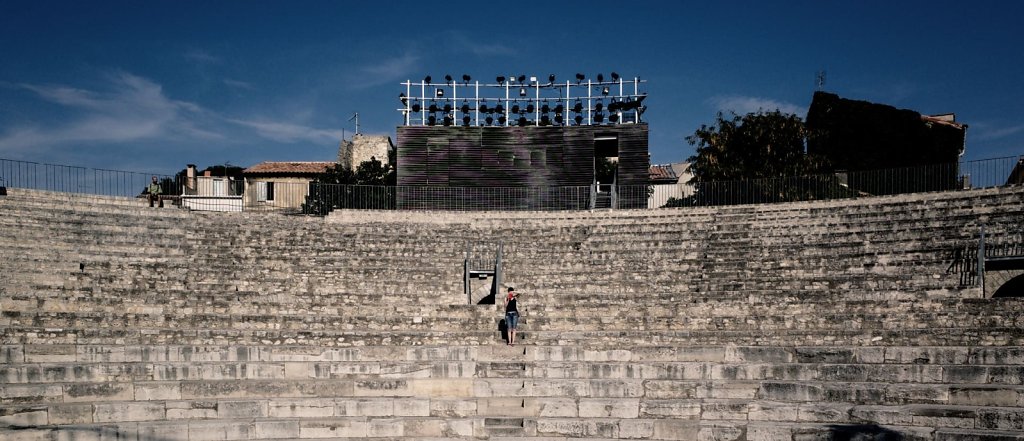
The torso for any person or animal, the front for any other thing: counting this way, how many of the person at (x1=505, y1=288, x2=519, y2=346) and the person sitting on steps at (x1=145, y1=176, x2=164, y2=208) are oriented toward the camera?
2

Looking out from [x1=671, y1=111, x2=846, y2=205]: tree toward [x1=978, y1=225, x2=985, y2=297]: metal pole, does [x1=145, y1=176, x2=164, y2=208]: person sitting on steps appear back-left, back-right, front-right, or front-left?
front-right

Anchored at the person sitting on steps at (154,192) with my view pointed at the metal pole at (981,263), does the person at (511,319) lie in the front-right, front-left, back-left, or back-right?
front-right

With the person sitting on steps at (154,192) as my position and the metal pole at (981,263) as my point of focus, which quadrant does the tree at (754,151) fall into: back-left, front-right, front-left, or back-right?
front-left

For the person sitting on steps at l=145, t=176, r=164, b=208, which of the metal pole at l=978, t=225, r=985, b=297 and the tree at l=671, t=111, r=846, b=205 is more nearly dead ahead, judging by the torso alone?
the metal pole

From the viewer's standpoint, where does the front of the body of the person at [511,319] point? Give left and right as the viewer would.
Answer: facing the viewer

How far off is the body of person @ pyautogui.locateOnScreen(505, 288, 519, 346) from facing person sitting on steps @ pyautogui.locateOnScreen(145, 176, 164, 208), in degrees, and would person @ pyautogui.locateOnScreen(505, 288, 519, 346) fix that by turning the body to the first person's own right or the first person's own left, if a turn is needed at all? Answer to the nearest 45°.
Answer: approximately 135° to the first person's own right

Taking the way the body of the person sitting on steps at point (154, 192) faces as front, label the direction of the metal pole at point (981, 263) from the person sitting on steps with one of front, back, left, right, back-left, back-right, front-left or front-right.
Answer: front-left

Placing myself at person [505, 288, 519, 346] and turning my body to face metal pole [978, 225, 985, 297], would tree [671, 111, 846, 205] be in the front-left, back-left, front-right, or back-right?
front-left

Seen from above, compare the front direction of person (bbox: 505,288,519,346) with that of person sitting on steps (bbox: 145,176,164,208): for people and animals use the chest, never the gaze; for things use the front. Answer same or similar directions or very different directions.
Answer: same or similar directions

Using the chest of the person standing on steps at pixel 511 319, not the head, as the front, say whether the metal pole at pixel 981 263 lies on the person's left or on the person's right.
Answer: on the person's left

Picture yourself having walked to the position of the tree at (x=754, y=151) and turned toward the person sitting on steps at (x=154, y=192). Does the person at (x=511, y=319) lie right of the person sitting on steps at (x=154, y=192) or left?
left
